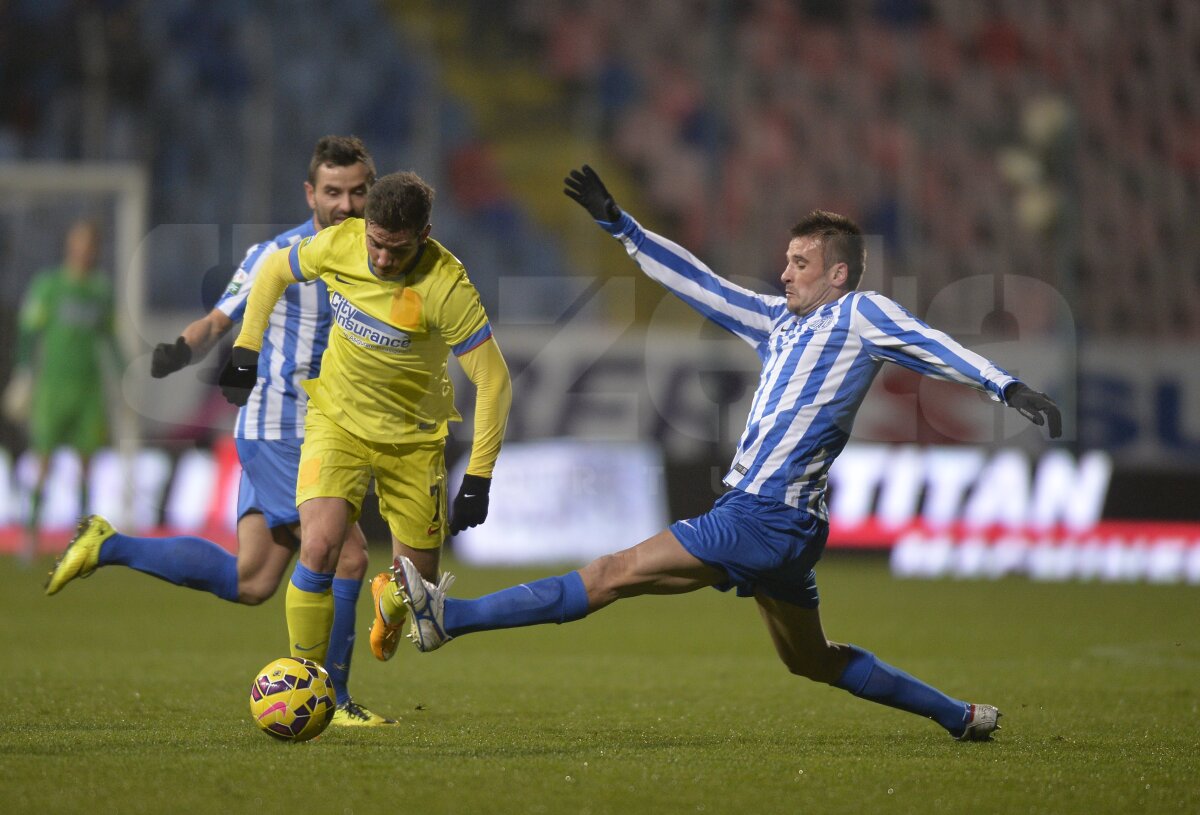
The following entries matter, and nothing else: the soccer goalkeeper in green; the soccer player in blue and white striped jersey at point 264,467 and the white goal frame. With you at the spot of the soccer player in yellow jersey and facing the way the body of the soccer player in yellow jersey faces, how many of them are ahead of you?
0

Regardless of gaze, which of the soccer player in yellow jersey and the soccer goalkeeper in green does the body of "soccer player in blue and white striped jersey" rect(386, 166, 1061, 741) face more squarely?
the soccer player in yellow jersey

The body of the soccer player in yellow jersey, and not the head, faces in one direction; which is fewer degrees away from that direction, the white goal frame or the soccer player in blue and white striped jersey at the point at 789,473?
the soccer player in blue and white striped jersey

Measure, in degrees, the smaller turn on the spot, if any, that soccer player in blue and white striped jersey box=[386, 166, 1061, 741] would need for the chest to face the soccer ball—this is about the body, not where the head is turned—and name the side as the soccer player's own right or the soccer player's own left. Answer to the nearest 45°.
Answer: approximately 45° to the soccer player's own right

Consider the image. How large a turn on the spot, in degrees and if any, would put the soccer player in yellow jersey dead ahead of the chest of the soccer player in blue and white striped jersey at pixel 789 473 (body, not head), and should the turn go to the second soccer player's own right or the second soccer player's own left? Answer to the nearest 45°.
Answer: approximately 45° to the second soccer player's own right

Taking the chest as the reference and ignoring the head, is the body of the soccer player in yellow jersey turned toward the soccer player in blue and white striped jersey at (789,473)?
no

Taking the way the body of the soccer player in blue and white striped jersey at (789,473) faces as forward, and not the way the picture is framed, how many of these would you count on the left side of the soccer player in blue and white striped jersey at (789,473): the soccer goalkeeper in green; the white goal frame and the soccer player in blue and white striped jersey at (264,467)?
0

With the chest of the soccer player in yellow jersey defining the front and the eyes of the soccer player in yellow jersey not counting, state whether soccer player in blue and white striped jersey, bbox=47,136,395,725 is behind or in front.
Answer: behind

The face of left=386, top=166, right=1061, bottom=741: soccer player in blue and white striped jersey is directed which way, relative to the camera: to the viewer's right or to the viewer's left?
to the viewer's left

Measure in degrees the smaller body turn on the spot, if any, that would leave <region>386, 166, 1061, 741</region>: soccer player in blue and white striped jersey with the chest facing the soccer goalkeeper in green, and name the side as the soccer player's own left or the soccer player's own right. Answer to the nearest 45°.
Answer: approximately 90° to the soccer player's own right

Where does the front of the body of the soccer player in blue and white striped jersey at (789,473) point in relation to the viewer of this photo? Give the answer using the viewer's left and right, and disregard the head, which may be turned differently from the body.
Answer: facing the viewer and to the left of the viewer

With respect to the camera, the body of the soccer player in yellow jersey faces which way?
toward the camera

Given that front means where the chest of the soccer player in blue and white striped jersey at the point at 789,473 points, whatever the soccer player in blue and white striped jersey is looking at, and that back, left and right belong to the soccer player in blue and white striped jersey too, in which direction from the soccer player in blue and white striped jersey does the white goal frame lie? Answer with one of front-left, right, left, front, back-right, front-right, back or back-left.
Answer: right

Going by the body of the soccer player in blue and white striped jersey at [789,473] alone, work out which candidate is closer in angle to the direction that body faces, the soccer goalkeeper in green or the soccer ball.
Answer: the soccer ball
